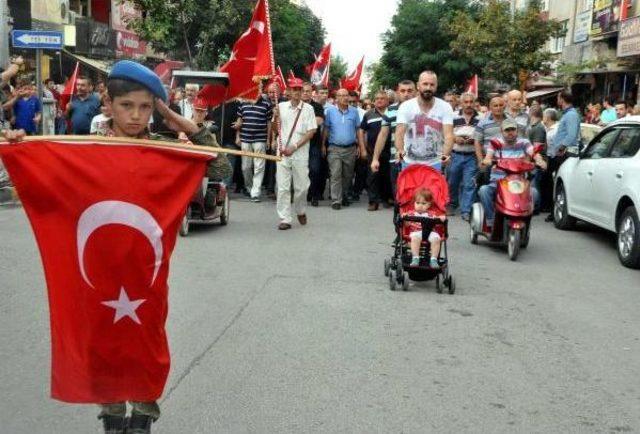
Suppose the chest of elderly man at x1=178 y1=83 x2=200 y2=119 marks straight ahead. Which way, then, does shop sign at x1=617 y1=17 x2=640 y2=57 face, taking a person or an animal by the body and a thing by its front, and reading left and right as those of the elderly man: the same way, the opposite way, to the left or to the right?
to the right

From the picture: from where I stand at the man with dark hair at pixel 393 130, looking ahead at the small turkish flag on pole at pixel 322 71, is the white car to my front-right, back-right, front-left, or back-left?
back-right

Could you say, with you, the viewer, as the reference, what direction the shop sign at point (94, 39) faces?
facing the viewer and to the right of the viewer

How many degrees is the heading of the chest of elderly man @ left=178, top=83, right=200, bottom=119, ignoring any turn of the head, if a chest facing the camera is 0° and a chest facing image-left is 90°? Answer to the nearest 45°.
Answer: approximately 0°
